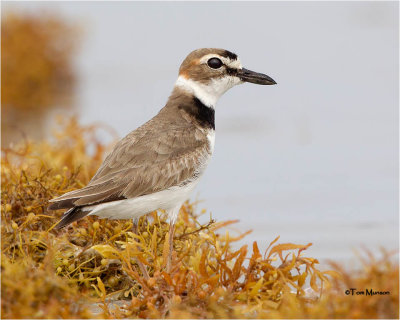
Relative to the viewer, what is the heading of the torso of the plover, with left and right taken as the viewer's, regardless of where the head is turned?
facing to the right of the viewer
